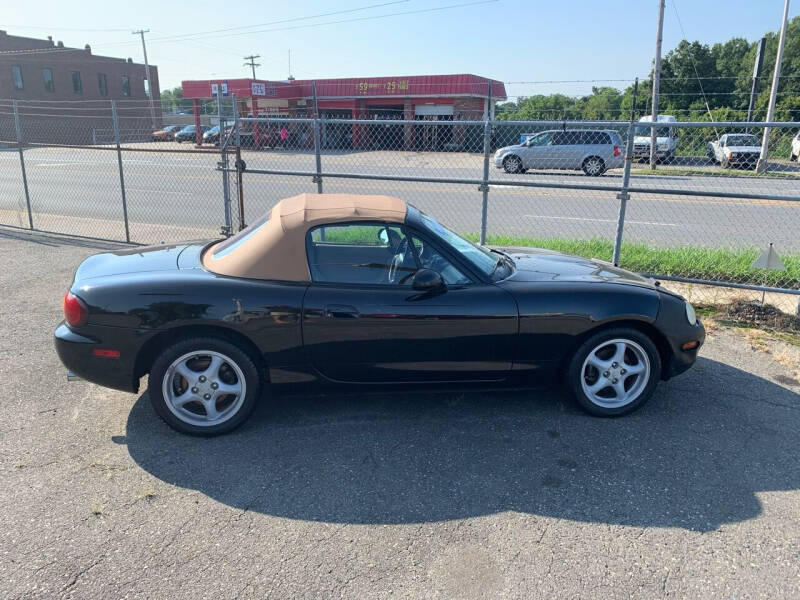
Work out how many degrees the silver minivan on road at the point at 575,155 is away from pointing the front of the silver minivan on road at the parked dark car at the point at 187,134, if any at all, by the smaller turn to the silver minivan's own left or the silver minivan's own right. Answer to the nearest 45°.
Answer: approximately 45° to the silver minivan's own right

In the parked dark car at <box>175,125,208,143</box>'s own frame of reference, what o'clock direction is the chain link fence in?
The chain link fence is roughly at 10 o'clock from the parked dark car.

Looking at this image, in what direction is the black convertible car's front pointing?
to the viewer's right

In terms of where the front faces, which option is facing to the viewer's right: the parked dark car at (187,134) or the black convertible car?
the black convertible car

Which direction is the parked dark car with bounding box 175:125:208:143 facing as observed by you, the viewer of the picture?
facing the viewer and to the left of the viewer

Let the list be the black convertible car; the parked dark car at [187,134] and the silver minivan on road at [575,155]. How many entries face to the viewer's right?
1

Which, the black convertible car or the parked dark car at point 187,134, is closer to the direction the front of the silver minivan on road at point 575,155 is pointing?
the parked dark car

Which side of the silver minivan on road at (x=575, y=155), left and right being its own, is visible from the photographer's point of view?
left

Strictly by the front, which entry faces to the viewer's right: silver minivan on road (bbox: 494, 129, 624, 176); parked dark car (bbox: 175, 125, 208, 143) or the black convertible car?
the black convertible car

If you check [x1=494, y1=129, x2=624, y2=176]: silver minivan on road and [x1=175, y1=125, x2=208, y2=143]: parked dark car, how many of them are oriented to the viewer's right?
0

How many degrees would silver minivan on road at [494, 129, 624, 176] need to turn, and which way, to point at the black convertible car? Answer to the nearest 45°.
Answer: approximately 90° to its left

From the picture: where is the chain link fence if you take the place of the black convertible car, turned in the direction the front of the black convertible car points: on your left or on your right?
on your left

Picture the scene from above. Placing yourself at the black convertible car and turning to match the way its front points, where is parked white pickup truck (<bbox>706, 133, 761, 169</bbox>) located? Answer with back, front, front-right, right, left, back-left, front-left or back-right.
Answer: front-left
